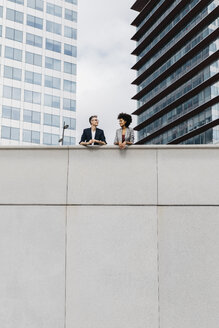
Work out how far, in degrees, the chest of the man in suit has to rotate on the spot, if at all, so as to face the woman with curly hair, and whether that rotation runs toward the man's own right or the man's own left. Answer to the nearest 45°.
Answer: approximately 90° to the man's own left

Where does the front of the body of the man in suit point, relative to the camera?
toward the camera
